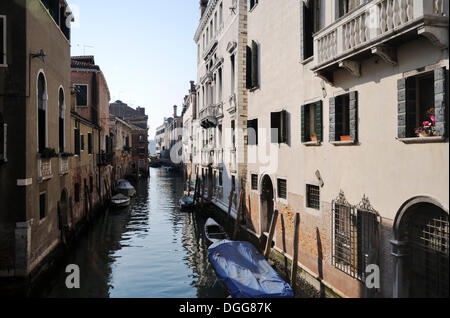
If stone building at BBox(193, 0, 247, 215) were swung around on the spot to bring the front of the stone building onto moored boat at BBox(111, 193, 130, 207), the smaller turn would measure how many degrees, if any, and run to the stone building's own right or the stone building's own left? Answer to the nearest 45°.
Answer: approximately 45° to the stone building's own right

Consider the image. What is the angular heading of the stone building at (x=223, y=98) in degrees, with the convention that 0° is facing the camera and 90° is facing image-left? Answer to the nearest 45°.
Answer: approximately 90°

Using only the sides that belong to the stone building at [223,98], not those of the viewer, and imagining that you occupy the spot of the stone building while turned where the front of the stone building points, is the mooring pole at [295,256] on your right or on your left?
on your left

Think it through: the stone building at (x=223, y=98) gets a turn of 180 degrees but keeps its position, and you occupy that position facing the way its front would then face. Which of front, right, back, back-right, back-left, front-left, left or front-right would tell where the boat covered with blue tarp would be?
right

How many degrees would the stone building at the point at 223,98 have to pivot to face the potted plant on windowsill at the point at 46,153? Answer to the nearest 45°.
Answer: approximately 45° to its left

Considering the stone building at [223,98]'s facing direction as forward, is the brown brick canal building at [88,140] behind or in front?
in front

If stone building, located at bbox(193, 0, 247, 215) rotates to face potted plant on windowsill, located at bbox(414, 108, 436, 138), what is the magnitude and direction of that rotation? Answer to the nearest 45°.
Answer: approximately 90° to its left
